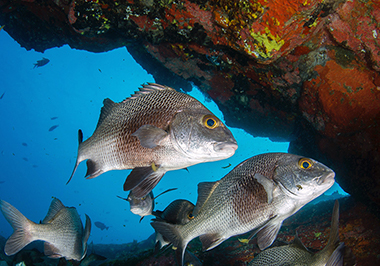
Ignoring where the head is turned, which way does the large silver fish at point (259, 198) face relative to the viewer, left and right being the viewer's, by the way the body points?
facing to the right of the viewer

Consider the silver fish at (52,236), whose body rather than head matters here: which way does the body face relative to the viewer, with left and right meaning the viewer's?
facing away from the viewer and to the right of the viewer

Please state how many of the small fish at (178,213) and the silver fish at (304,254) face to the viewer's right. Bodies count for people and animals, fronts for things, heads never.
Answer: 1
